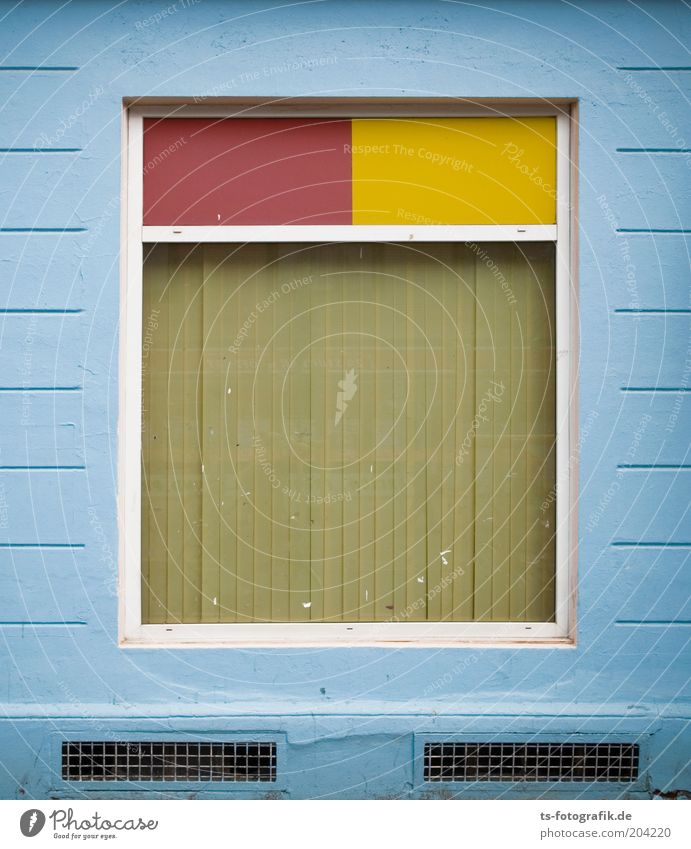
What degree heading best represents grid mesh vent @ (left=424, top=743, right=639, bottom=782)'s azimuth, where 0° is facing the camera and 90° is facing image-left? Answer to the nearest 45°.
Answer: approximately 0°

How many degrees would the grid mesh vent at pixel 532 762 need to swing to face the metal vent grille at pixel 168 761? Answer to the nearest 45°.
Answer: approximately 90° to its right

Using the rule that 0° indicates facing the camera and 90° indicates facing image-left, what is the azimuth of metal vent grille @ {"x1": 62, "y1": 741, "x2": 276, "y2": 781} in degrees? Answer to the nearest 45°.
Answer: approximately 0°

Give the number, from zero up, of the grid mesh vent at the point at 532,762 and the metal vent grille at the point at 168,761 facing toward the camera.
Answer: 2

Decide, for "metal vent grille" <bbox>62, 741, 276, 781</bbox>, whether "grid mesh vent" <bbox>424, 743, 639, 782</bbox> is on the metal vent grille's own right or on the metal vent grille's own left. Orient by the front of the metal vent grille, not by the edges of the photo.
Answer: on the metal vent grille's own left
